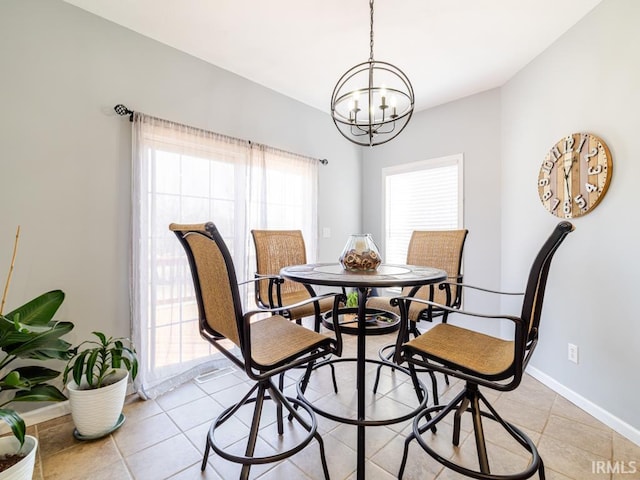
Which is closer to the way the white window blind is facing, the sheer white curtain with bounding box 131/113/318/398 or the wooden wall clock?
the sheer white curtain

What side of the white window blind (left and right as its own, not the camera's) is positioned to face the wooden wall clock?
left

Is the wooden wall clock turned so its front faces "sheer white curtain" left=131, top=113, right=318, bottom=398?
yes

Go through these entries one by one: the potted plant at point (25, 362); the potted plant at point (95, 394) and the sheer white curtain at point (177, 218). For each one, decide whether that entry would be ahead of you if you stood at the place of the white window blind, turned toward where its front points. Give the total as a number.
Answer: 3

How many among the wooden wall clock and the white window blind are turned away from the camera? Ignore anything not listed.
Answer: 0

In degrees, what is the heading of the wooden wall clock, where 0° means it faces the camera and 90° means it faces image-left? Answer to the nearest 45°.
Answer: approximately 45°

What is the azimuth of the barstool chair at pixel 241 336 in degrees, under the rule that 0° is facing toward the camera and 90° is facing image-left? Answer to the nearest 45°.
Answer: approximately 225°

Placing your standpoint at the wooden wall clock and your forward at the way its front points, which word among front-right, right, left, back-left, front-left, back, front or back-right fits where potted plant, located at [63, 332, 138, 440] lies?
front

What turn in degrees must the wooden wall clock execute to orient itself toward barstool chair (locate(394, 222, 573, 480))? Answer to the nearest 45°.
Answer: approximately 45° to its left

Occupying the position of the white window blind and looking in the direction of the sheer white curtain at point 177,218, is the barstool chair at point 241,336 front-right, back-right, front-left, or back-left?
front-left

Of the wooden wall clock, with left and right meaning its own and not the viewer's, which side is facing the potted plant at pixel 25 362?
front

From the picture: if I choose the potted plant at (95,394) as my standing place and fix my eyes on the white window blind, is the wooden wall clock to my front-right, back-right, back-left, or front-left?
front-right

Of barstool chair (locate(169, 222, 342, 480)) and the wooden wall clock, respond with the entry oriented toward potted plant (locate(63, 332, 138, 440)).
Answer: the wooden wall clock

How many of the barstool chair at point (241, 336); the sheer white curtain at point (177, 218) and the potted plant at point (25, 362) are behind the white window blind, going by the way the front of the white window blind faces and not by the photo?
0

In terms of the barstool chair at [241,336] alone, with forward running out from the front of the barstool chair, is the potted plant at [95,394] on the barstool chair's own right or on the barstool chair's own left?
on the barstool chair's own left

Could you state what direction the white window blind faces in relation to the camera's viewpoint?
facing the viewer and to the left of the viewer

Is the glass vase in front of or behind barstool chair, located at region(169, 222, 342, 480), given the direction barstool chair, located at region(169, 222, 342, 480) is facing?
in front
